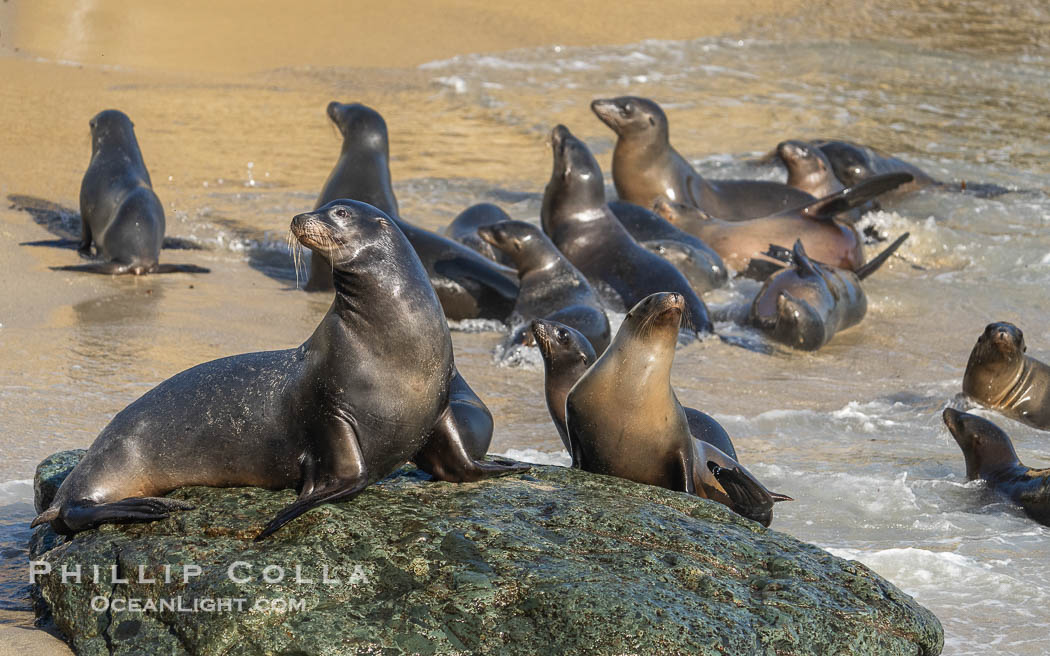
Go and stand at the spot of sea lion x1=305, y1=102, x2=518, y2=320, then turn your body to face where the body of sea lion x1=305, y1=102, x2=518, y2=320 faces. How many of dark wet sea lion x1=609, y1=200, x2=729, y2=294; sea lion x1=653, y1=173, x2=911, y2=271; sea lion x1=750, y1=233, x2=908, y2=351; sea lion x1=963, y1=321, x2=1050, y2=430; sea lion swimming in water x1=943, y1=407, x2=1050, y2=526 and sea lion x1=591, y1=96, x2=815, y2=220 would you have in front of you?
0

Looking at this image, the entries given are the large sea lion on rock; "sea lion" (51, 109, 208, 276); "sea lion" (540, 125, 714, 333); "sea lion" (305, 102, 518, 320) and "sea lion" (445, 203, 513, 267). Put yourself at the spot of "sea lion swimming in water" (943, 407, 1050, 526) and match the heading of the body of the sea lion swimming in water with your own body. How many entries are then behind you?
0

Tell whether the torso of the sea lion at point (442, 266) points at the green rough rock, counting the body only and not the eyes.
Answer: no

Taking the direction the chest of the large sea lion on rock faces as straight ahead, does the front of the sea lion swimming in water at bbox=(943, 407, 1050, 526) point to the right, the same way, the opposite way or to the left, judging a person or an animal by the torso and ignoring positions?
the opposite way

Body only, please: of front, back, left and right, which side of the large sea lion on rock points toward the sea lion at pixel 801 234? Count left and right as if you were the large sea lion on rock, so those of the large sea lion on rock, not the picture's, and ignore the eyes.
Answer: left

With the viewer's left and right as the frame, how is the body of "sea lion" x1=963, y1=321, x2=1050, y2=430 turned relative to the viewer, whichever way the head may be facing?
facing the viewer and to the left of the viewer

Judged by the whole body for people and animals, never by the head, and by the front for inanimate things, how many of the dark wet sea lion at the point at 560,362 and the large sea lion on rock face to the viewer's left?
1

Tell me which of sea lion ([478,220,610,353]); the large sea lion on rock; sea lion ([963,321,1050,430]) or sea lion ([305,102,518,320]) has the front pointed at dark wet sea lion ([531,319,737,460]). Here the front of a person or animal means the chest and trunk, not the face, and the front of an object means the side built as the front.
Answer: sea lion ([963,321,1050,430])

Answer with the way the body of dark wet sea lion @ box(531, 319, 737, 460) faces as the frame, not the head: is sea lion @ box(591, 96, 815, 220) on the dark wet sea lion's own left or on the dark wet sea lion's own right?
on the dark wet sea lion's own right

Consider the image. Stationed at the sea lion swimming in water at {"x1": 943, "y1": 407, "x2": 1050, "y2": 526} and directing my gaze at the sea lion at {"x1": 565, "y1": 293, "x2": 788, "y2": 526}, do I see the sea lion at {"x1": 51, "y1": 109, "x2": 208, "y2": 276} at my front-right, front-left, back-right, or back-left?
front-right

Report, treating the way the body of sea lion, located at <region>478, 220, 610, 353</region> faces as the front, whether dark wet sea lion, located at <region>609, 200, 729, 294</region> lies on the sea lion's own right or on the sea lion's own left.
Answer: on the sea lion's own right

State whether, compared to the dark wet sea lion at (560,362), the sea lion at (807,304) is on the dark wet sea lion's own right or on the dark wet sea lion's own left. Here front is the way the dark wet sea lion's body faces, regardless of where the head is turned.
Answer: on the dark wet sea lion's own right

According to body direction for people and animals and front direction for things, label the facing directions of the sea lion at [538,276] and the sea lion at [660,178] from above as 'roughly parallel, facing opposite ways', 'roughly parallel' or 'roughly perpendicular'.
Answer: roughly parallel

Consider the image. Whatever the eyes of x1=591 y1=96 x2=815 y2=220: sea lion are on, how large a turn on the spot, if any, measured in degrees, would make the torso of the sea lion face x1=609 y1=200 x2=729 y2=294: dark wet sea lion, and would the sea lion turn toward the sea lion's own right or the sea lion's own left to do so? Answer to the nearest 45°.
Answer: approximately 90° to the sea lion's own left

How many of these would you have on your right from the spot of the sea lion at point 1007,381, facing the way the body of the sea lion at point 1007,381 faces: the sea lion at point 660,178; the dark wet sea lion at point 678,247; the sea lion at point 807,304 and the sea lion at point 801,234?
4

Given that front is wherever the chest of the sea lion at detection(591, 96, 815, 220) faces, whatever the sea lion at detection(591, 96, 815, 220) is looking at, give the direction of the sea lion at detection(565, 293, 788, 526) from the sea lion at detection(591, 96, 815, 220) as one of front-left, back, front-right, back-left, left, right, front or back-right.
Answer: left

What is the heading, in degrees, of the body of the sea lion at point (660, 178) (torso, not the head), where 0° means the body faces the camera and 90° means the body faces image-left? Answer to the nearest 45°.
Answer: approximately 90°

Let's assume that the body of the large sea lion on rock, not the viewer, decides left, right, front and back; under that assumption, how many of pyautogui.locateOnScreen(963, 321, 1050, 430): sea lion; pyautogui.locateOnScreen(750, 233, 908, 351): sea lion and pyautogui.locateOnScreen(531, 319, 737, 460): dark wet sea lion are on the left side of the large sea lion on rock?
3

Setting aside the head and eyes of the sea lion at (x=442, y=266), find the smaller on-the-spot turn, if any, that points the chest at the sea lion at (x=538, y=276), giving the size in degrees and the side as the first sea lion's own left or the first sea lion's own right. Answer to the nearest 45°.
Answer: approximately 180°

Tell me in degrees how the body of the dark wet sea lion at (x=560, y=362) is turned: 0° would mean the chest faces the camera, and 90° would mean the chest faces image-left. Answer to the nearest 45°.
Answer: approximately 90°
